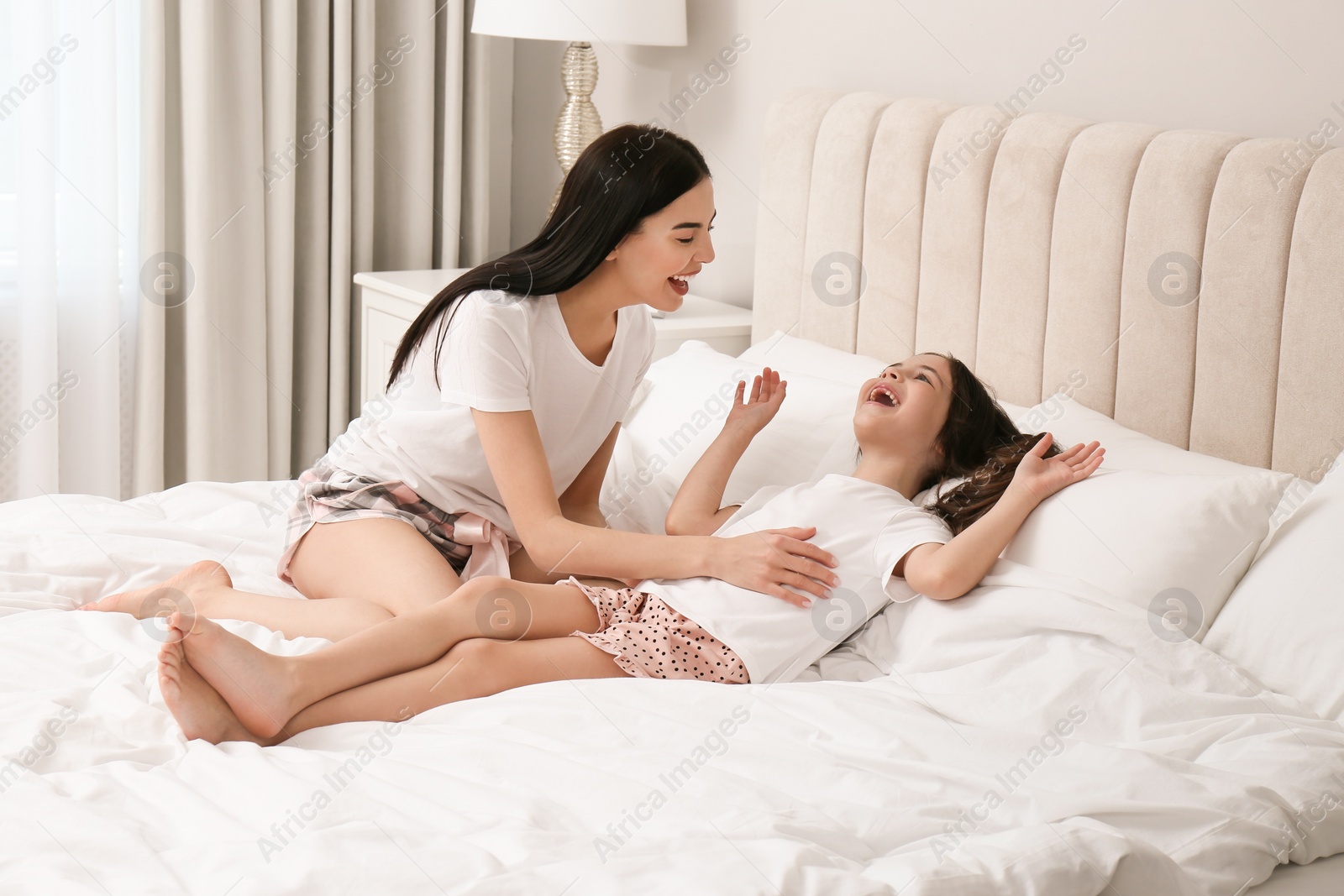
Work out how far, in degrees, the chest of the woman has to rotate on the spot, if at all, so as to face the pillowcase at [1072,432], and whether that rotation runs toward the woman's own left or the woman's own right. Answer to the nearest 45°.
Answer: approximately 45° to the woman's own left

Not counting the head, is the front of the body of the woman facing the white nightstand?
no

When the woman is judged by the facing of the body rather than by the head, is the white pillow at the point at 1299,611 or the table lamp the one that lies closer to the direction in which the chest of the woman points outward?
the white pillow

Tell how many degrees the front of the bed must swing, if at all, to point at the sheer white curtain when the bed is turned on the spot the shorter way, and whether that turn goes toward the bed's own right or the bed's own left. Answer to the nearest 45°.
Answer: approximately 90° to the bed's own right

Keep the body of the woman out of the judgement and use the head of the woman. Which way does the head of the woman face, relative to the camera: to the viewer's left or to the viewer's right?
to the viewer's right

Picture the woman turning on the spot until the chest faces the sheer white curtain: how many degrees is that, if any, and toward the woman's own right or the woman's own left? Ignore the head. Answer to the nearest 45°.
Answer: approximately 180°

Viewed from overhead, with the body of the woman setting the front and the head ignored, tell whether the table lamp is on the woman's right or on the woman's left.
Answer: on the woman's left

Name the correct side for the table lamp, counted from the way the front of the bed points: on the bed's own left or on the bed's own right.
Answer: on the bed's own right

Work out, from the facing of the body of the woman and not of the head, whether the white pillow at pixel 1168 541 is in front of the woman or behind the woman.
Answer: in front

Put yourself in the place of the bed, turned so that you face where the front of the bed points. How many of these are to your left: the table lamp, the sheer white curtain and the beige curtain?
0

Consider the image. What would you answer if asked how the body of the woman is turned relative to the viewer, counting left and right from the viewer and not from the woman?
facing the viewer and to the right of the viewer
